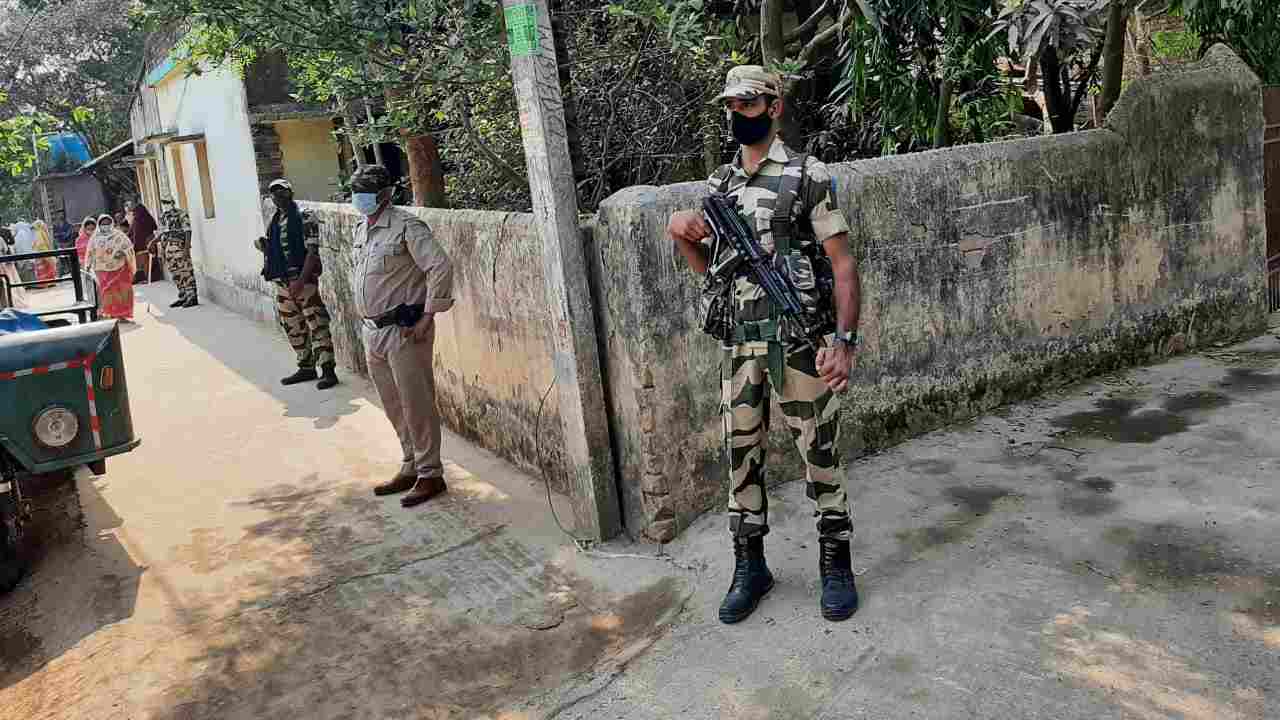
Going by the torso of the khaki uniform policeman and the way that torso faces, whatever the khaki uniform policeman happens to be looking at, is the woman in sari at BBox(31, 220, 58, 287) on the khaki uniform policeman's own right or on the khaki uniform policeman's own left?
on the khaki uniform policeman's own right

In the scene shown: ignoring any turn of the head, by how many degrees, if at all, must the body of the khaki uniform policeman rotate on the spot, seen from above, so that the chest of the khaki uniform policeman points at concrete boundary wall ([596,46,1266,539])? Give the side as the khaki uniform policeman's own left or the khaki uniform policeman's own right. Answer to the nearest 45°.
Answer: approximately 135° to the khaki uniform policeman's own left

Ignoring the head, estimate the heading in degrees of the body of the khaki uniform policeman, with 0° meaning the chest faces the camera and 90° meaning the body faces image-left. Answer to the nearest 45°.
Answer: approximately 45°

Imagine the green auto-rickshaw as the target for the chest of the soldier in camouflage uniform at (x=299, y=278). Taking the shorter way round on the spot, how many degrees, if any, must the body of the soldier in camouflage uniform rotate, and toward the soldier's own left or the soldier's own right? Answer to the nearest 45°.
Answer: approximately 45° to the soldier's own left

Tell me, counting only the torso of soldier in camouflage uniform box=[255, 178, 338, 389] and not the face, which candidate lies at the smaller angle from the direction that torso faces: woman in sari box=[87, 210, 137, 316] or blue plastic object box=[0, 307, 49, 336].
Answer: the blue plastic object

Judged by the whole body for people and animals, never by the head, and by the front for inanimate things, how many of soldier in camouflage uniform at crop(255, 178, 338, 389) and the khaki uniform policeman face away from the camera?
0

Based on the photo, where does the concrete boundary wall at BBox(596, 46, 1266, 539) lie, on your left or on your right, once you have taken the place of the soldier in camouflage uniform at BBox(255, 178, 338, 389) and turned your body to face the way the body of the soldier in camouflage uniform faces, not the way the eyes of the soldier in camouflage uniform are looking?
on your left

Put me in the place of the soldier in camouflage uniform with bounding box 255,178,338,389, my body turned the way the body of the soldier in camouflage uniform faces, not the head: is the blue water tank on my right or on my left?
on my right
